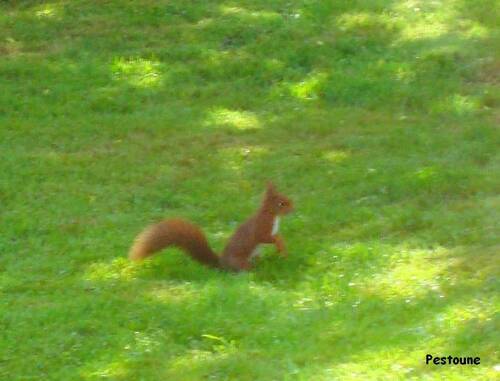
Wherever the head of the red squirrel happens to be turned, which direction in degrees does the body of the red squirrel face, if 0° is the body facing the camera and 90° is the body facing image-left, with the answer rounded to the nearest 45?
approximately 270°
